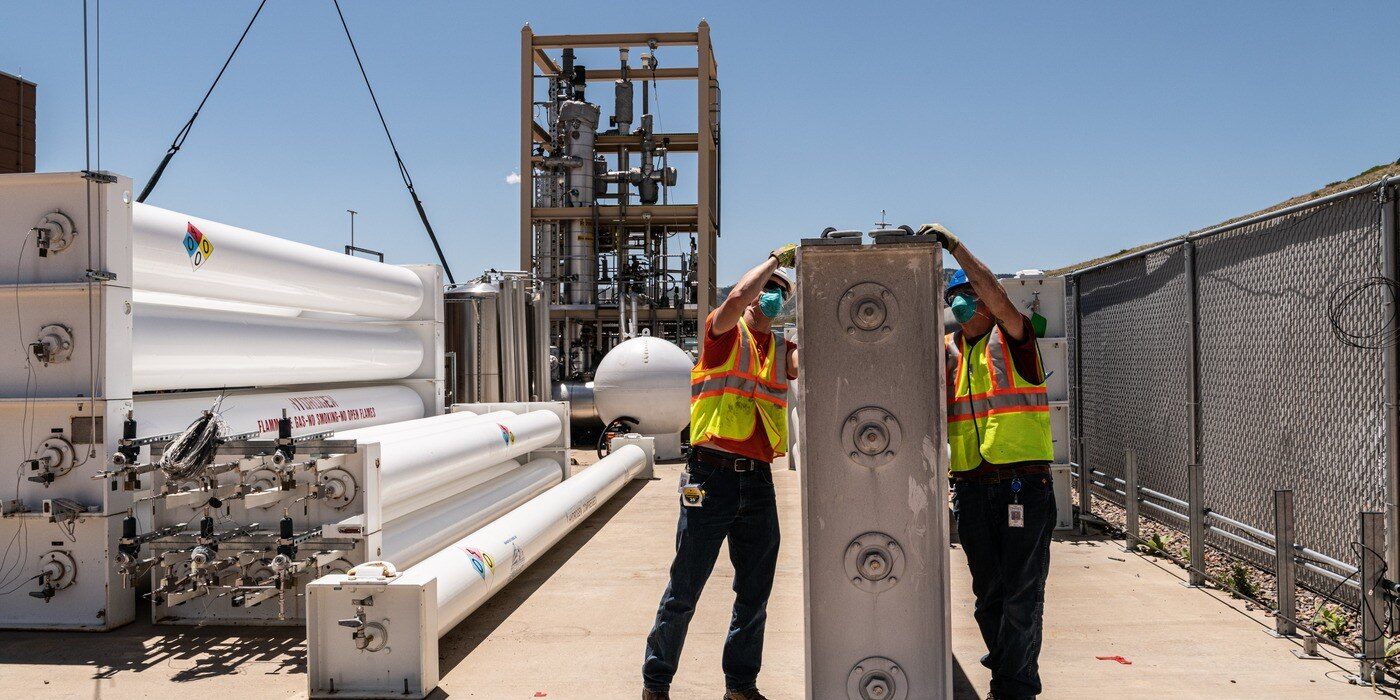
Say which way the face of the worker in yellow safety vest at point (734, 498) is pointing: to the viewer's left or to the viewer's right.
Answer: to the viewer's right

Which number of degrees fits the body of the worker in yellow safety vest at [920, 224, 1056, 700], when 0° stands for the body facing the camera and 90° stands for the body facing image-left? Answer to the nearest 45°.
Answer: approximately 45°

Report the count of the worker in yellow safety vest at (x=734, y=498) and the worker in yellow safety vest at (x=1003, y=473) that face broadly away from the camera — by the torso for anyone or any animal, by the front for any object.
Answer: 0

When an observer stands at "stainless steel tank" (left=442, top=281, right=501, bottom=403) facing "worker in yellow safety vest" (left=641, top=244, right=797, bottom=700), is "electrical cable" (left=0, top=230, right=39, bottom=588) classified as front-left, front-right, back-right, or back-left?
front-right

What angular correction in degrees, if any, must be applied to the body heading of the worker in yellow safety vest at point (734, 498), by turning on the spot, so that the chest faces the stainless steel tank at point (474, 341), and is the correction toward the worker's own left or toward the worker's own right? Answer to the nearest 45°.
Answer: approximately 135° to the worker's own left

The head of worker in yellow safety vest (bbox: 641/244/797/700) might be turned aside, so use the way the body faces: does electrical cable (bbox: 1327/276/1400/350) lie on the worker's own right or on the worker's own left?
on the worker's own left

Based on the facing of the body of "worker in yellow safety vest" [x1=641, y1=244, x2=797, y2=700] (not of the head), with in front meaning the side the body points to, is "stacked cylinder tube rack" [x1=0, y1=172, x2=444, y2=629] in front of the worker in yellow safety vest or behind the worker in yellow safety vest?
behind

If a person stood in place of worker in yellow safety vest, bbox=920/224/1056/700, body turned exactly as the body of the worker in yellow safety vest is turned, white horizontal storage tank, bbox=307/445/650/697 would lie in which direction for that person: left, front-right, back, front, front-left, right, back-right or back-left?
front-right

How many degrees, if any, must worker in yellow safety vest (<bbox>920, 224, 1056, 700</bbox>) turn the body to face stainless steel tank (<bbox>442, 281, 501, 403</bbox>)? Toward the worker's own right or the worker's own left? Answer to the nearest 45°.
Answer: approximately 90° to the worker's own right

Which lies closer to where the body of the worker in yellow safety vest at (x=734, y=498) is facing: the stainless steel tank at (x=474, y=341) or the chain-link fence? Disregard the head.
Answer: the chain-link fence

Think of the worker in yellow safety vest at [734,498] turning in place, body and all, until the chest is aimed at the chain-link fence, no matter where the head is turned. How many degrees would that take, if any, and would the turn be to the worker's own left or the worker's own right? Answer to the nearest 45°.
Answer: approximately 90° to the worker's own left

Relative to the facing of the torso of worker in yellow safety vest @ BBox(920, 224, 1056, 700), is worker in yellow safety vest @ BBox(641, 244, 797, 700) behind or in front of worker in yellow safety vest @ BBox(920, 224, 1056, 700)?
in front
